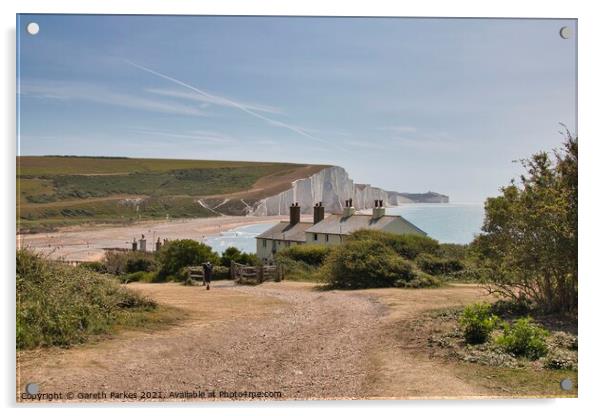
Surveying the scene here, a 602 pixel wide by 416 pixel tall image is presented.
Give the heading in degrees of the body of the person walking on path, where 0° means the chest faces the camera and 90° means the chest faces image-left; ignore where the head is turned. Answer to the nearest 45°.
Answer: approximately 180°

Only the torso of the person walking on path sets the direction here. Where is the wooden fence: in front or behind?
in front
